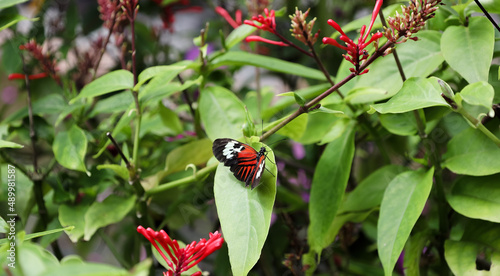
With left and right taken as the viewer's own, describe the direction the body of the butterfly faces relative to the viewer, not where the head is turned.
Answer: facing away from the viewer and to the right of the viewer
